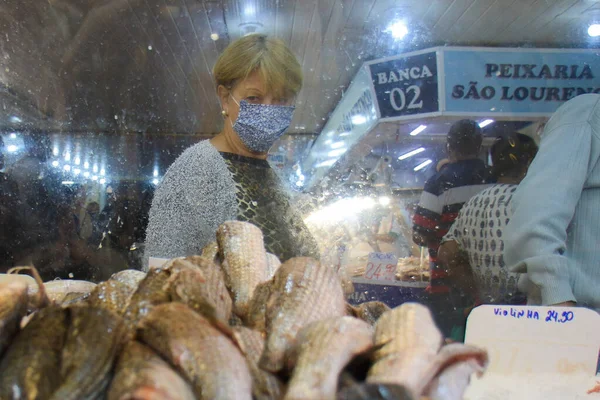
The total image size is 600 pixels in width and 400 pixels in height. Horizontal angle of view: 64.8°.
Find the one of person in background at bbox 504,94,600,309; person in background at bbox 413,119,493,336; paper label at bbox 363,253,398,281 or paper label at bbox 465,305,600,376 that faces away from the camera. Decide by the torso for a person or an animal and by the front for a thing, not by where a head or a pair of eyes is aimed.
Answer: person in background at bbox 413,119,493,336

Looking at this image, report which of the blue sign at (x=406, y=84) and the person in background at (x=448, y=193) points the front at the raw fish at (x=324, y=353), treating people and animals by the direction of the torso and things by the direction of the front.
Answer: the blue sign

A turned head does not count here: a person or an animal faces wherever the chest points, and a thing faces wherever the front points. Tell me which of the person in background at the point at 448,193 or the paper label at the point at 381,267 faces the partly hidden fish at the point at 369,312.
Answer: the paper label

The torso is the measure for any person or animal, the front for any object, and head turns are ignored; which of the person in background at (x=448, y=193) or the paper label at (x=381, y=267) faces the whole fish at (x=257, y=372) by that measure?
the paper label

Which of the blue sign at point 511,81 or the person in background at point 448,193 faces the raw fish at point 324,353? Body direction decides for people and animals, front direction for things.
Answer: the blue sign

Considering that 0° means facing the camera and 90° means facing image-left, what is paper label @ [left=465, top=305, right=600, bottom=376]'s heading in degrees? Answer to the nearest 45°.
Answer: approximately 0°

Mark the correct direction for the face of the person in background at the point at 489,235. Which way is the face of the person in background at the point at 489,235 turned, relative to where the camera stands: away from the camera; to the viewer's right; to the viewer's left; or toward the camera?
away from the camera

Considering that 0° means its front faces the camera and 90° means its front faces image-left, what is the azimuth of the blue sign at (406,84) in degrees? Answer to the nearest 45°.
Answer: approximately 0°
